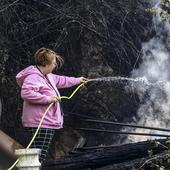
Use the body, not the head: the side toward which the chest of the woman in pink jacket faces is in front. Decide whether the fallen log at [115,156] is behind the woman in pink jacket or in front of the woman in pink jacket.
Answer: in front

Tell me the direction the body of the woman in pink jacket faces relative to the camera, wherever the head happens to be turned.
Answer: to the viewer's right
